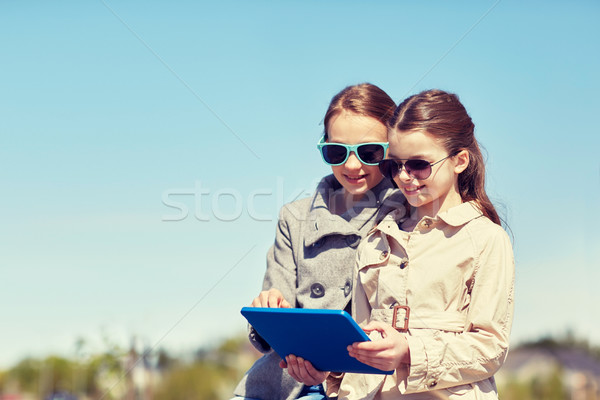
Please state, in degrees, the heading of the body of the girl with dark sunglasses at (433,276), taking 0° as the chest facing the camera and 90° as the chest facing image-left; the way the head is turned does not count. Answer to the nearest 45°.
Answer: approximately 45°

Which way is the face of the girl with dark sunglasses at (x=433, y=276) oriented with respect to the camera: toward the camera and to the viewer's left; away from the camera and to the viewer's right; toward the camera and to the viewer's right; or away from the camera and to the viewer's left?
toward the camera and to the viewer's left
